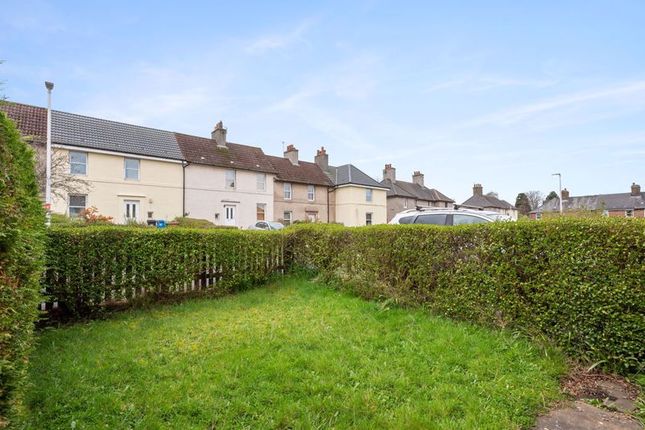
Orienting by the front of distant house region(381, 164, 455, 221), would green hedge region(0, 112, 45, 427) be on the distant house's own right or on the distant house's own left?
on the distant house's own right

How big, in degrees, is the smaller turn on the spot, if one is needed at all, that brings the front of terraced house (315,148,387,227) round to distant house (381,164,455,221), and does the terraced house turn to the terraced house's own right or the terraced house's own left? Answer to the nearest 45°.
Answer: approximately 90° to the terraced house's own left

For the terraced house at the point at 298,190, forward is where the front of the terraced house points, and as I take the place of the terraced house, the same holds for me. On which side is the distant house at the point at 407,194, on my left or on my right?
on my left

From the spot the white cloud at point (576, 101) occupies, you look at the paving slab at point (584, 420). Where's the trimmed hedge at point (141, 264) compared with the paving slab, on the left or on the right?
right

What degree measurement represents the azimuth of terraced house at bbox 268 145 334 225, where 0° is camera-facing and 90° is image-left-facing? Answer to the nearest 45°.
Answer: approximately 315°

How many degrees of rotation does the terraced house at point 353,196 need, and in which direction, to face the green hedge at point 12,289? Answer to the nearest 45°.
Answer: approximately 45° to its right

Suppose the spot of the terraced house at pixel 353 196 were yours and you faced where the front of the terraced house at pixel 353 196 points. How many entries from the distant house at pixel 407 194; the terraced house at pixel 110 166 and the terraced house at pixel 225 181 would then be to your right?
2
